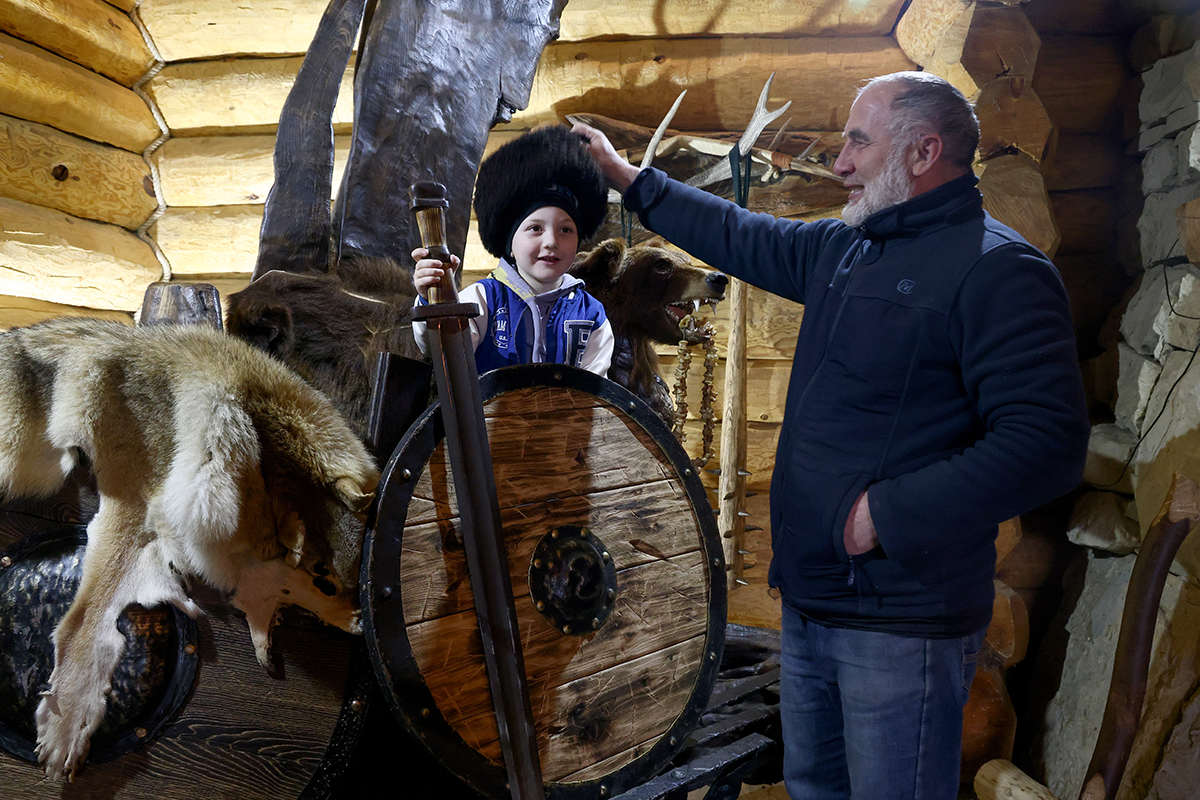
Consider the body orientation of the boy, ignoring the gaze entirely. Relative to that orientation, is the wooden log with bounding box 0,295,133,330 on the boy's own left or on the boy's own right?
on the boy's own right

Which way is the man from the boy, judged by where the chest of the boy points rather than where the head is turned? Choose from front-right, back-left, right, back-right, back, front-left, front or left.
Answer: front-left

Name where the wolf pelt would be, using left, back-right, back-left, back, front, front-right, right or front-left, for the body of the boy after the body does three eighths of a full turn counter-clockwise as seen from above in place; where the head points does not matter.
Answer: back

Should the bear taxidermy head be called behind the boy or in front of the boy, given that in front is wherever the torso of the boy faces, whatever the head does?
behind

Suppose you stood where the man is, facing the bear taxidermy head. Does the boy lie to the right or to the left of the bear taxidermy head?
left

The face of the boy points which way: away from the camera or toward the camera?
toward the camera

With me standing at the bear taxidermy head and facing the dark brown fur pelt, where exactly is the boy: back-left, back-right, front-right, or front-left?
front-left

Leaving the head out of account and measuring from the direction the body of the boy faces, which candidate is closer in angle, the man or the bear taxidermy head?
the man

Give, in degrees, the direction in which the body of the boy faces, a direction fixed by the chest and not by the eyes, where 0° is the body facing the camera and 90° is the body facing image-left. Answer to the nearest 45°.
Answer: approximately 0°

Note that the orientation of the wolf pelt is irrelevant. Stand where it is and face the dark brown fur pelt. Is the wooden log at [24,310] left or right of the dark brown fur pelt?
left
